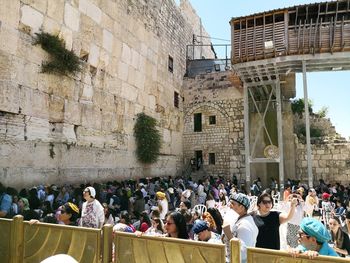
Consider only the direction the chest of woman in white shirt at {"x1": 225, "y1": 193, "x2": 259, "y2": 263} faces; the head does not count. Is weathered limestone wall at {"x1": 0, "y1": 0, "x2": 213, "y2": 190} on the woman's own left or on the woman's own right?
on the woman's own right

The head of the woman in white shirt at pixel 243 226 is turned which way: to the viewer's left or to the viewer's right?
to the viewer's left
